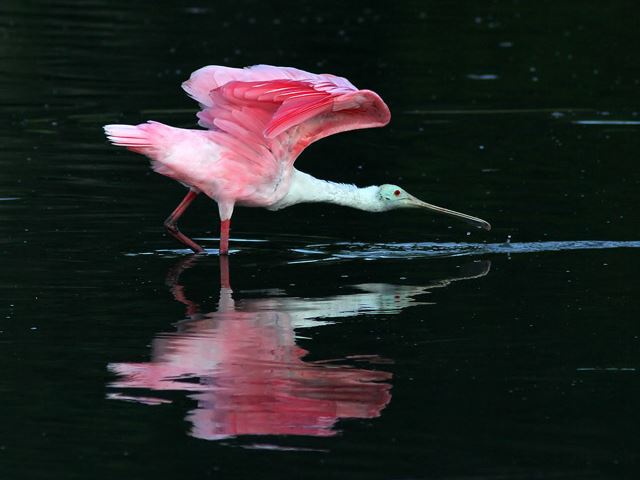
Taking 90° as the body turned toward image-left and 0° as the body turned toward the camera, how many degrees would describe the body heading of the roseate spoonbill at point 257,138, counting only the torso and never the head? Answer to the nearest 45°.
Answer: approximately 270°
